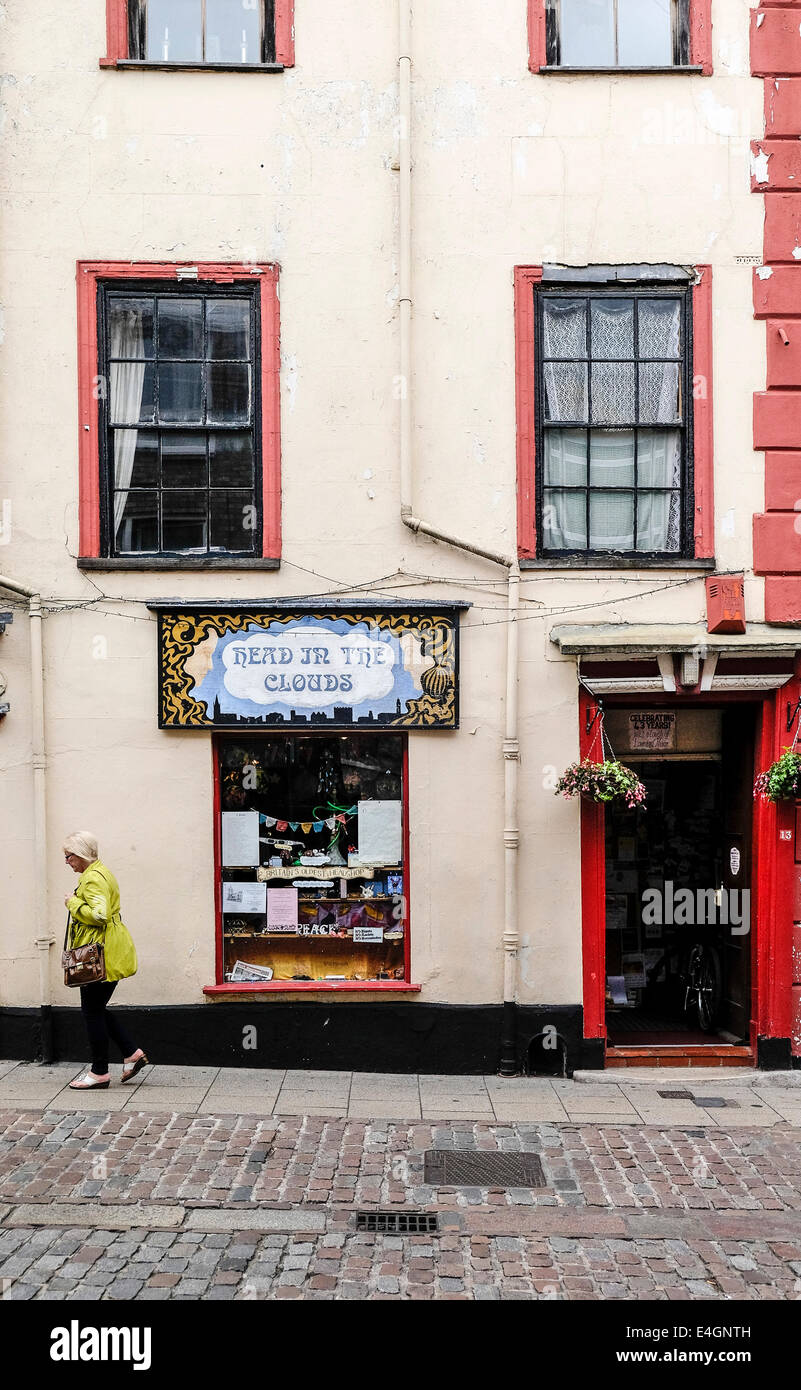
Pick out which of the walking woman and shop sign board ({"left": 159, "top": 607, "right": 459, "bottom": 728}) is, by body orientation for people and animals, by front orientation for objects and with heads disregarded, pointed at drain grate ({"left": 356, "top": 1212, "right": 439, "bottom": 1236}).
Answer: the shop sign board

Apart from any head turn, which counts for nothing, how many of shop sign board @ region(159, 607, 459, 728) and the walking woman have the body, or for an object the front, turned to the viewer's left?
1

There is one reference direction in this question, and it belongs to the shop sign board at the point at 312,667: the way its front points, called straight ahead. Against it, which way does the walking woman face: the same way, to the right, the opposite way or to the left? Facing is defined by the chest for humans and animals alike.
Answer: to the right

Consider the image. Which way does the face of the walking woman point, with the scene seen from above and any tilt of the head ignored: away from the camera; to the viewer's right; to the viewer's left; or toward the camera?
to the viewer's left

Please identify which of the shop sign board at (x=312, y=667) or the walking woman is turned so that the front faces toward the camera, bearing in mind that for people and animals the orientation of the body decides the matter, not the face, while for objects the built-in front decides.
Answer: the shop sign board

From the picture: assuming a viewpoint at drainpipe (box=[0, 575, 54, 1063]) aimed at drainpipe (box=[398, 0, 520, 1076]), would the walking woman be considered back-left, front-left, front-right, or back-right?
front-right

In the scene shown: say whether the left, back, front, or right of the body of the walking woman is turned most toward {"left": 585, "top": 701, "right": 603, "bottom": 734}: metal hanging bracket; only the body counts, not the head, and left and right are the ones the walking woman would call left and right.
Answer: back

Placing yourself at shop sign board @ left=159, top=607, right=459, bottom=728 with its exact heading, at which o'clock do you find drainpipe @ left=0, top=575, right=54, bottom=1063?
The drainpipe is roughly at 3 o'clock from the shop sign board.

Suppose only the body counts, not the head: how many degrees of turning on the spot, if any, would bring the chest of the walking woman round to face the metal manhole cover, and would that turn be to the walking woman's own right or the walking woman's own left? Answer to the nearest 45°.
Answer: approximately 135° to the walking woman's own left

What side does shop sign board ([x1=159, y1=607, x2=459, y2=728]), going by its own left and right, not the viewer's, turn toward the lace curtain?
left

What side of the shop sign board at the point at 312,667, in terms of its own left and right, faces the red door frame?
left

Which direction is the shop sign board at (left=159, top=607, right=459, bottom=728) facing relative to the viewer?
toward the camera

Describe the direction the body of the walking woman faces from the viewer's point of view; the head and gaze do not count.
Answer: to the viewer's left
